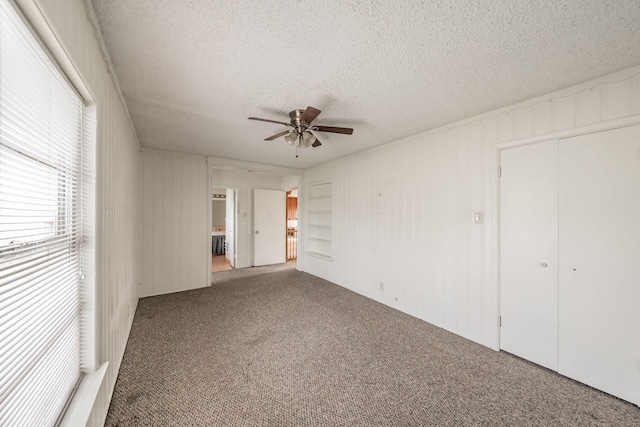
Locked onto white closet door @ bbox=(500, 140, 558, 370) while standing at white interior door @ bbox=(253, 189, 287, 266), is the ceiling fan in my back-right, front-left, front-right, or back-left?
front-right

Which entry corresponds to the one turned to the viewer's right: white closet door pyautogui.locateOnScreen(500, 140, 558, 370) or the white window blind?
the white window blind

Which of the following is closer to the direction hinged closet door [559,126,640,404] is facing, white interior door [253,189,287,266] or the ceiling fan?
the ceiling fan

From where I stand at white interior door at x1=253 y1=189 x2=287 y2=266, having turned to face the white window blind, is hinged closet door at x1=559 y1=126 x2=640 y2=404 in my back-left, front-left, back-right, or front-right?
front-left

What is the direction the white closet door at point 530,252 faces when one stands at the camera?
facing the viewer and to the left of the viewer

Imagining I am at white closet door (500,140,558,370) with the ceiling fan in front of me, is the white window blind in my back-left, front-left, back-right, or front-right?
front-left

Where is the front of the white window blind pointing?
to the viewer's right

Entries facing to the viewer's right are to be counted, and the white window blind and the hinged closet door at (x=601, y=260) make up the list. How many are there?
1

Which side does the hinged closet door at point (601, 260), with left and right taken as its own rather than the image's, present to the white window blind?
front

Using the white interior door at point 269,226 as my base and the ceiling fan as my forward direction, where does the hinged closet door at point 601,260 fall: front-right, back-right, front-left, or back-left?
front-left

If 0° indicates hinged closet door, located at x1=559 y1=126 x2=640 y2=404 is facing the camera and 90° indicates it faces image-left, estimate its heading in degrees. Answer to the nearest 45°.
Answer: approximately 45°
